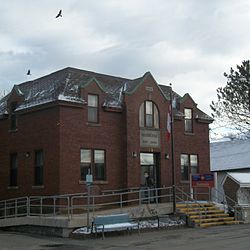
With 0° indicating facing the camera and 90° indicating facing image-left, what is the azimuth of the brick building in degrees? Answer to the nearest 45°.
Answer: approximately 315°
